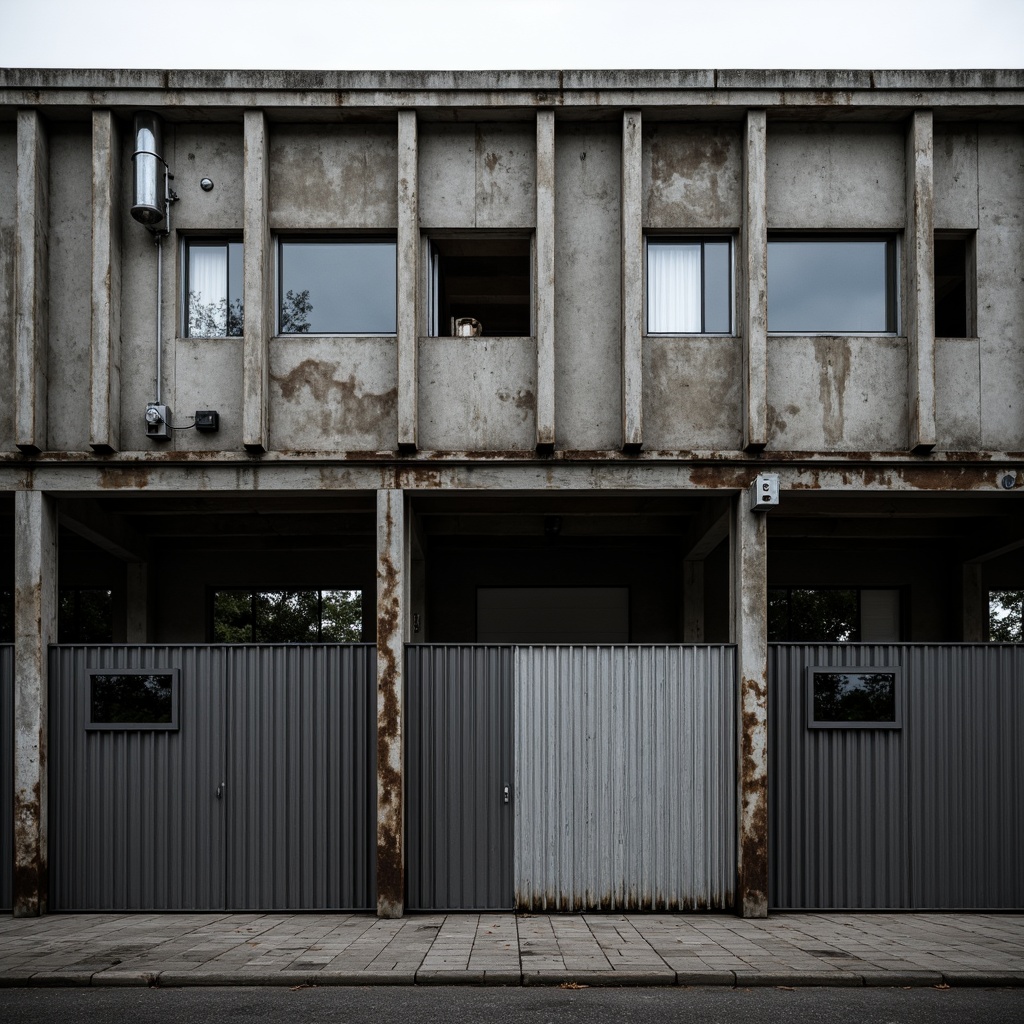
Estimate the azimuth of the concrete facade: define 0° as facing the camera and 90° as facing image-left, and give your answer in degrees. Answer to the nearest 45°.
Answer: approximately 0°
